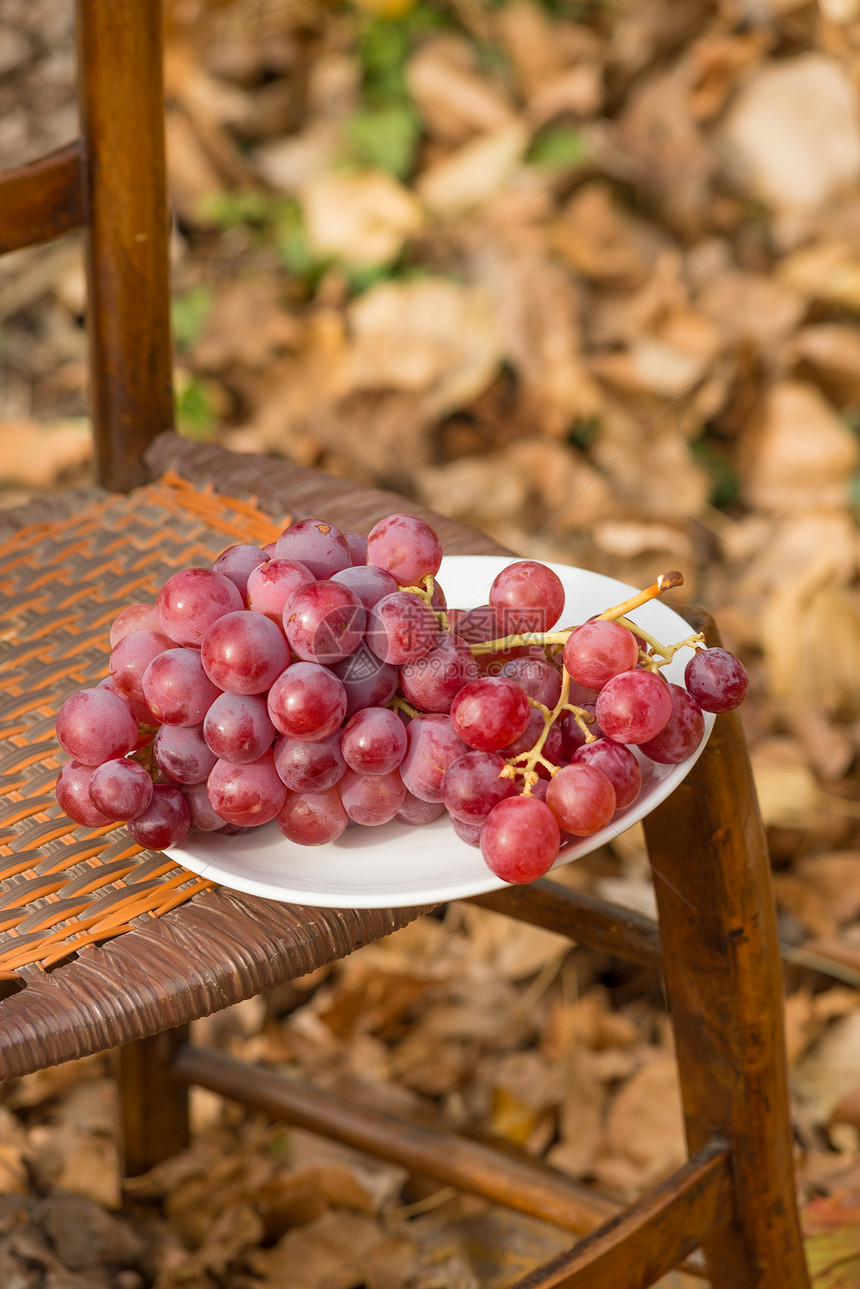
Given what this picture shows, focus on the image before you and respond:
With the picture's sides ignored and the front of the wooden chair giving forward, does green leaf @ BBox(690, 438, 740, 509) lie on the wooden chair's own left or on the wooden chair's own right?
on the wooden chair's own left

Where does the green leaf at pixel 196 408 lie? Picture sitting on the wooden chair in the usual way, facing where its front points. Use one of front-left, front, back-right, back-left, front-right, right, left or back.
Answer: back-left

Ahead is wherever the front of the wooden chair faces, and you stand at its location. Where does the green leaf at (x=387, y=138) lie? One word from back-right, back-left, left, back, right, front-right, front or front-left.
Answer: back-left

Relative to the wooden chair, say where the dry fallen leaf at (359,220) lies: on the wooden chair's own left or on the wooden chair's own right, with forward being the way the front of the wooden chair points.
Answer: on the wooden chair's own left

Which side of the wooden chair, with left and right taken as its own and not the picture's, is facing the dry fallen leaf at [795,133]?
left

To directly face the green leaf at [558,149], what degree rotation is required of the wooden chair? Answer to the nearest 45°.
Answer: approximately 135° to its left

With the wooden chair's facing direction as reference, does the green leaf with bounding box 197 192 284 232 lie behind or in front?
behind

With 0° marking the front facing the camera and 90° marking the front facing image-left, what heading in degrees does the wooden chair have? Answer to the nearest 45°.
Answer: approximately 315°
